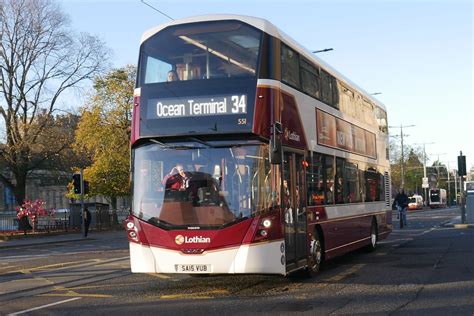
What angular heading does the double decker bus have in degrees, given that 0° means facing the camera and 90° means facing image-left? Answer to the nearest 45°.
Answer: approximately 45°

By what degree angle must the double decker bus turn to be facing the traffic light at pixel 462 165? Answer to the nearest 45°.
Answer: approximately 180°
